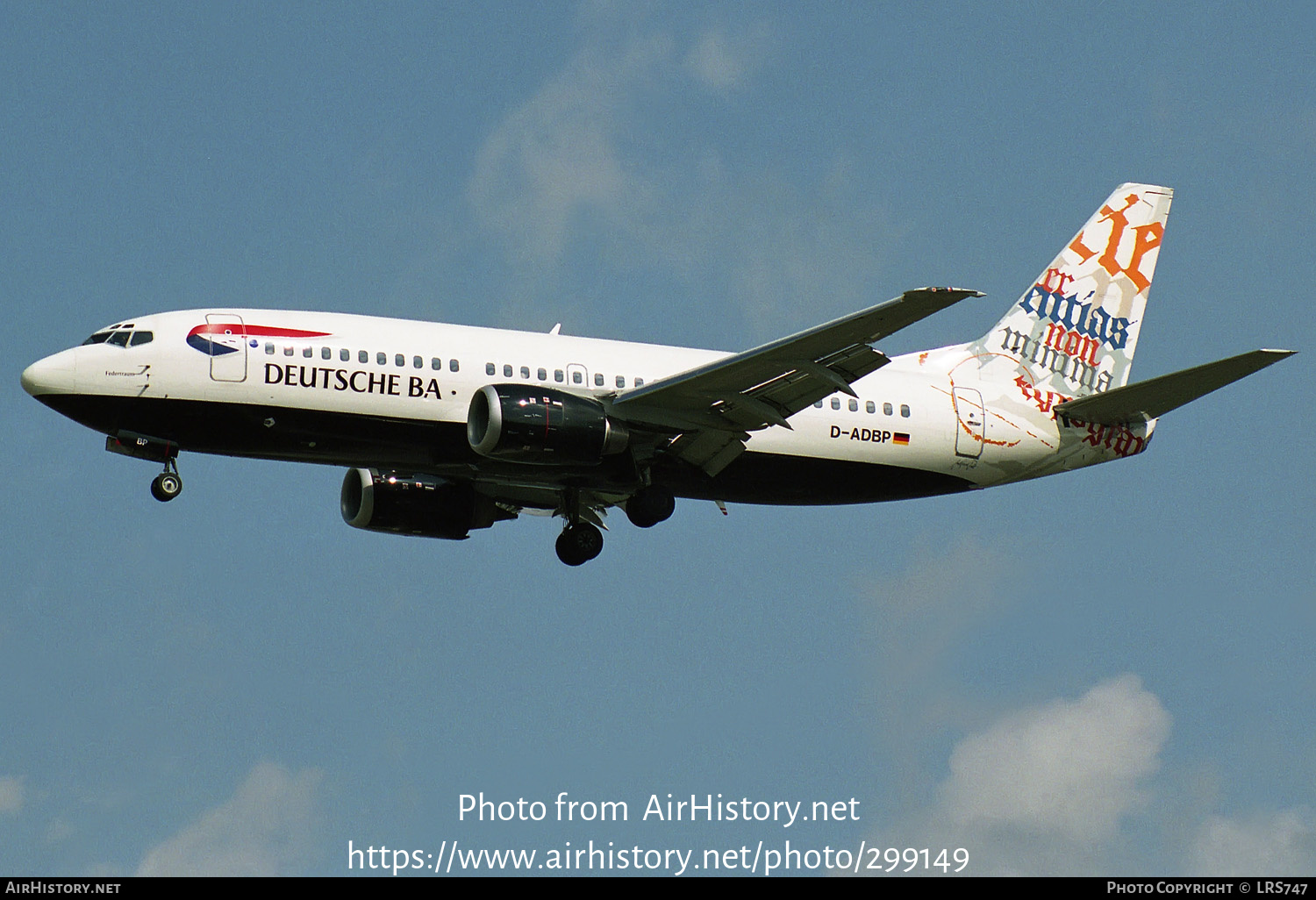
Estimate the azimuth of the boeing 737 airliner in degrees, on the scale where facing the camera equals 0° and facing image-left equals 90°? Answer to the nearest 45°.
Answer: approximately 90°
